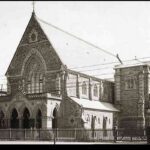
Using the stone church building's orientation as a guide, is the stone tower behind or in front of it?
behind

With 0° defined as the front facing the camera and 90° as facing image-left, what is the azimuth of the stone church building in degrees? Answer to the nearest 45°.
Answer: approximately 45°
